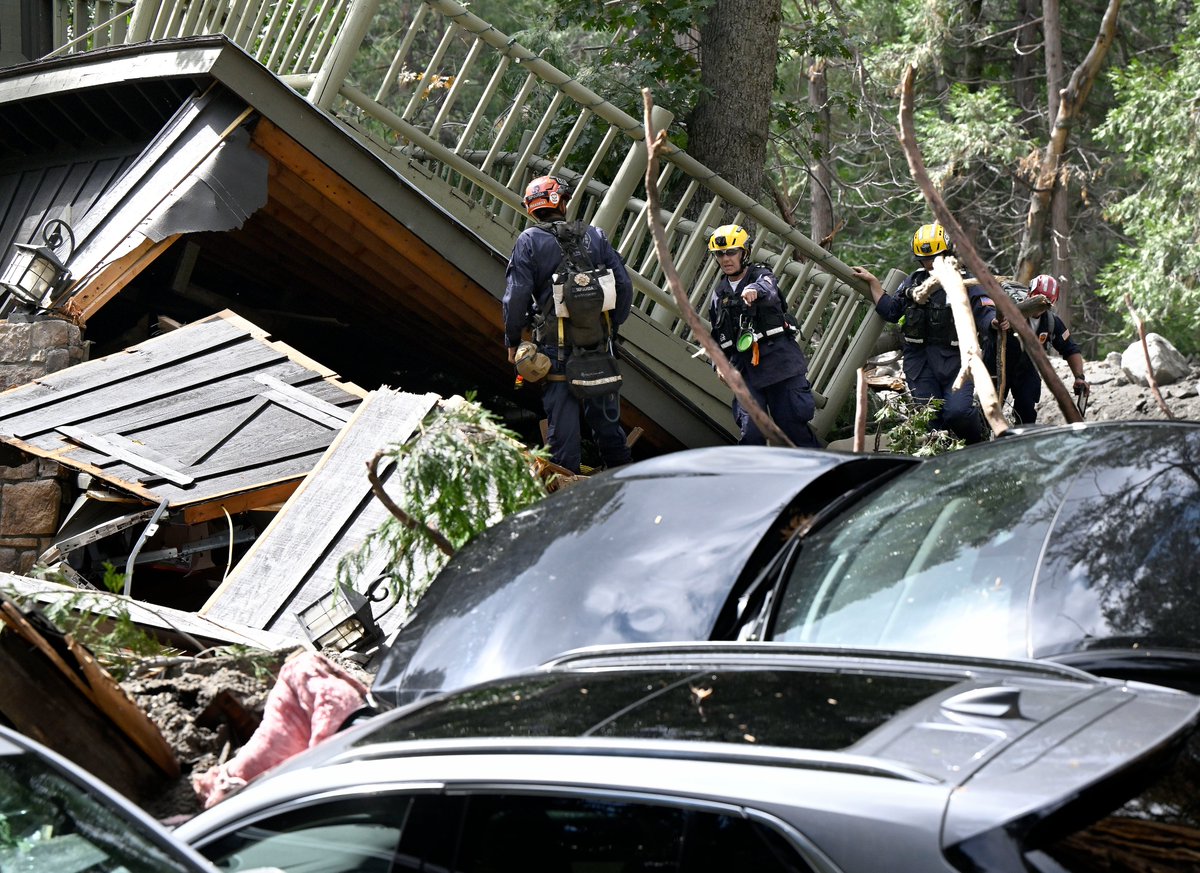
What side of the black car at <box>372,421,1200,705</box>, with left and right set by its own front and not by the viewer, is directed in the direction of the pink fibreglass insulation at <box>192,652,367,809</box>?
front

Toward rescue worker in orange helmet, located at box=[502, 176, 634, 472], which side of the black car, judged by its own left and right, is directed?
right

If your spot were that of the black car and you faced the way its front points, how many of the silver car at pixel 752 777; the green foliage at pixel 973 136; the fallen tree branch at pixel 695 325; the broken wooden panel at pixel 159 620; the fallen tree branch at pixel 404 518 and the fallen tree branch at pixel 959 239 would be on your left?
1

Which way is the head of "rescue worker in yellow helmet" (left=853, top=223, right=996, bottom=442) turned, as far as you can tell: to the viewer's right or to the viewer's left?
to the viewer's left

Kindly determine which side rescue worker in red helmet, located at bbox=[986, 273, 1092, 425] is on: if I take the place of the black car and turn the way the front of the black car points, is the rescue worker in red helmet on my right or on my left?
on my right

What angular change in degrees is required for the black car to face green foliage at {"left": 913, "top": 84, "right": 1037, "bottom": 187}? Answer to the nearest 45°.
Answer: approximately 90° to its right

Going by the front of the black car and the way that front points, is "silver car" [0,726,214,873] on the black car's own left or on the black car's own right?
on the black car's own left

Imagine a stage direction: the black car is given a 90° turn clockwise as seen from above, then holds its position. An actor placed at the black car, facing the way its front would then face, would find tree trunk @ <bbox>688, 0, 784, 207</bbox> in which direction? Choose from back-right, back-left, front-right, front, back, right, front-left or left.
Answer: front

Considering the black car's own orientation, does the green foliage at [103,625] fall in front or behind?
in front

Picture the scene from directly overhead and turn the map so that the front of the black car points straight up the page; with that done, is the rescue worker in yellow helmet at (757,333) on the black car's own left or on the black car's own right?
on the black car's own right

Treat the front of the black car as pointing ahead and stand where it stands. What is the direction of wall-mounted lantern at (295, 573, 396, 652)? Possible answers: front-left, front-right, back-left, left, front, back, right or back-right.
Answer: front-right

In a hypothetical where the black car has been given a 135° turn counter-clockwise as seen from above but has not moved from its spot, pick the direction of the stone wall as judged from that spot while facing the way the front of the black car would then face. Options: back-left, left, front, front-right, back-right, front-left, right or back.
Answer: back

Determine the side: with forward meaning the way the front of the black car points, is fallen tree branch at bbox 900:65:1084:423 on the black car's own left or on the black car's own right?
on the black car's own right

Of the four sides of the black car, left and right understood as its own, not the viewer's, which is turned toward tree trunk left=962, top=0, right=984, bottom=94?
right

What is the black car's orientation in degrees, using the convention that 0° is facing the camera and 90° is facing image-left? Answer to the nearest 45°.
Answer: approximately 90°
